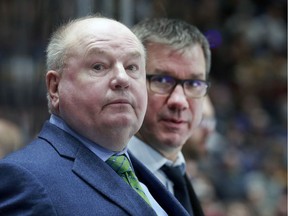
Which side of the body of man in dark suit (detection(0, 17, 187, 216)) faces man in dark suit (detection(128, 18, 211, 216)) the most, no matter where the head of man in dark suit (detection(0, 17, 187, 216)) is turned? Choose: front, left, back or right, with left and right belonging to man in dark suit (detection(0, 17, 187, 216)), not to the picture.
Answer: left

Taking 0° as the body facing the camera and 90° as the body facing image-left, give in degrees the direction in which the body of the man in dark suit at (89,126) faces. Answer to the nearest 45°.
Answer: approximately 315°

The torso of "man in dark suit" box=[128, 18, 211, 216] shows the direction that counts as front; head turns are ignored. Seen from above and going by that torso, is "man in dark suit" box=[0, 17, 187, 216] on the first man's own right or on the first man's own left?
on the first man's own right

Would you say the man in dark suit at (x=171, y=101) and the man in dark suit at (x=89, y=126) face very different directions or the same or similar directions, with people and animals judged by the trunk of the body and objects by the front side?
same or similar directions

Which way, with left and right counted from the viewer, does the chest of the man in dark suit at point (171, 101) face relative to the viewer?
facing the viewer and to the right of the viewer

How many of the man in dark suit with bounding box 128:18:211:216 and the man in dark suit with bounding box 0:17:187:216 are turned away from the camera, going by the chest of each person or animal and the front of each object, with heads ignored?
0

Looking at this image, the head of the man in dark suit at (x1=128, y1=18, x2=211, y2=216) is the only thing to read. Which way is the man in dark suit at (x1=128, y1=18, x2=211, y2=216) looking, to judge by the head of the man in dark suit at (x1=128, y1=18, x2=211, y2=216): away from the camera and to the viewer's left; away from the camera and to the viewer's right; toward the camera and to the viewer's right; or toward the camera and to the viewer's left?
toward the camera and to the viewer's left
